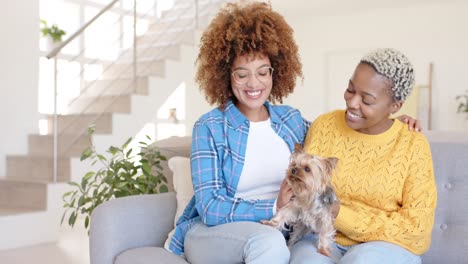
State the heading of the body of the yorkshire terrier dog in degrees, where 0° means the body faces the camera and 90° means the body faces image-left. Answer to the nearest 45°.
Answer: approximately 45°

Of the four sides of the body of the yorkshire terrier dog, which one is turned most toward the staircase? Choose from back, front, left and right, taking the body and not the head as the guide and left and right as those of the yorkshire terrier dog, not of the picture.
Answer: right

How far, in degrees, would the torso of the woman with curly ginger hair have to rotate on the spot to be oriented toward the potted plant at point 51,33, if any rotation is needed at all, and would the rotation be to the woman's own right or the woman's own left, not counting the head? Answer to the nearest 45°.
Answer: approximately 180°

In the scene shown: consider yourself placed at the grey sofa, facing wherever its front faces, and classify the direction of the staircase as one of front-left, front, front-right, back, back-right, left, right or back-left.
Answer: back-right

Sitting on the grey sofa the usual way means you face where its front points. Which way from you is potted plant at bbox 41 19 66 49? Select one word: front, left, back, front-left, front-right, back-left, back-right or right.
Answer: back-right
